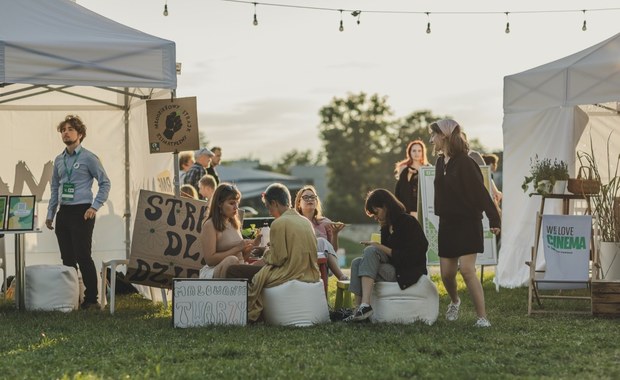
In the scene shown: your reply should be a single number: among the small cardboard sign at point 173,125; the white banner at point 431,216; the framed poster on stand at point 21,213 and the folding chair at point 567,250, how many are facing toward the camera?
4

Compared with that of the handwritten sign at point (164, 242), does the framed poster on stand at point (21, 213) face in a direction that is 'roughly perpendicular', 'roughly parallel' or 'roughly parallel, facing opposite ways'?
roughly parallel

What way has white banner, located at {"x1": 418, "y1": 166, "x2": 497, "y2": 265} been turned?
toward the camera

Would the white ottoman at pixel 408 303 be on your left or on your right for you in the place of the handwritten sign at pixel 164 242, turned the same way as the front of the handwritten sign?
on your left

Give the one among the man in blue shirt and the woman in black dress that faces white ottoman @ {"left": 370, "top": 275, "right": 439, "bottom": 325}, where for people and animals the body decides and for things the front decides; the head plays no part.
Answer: the woman in black dress

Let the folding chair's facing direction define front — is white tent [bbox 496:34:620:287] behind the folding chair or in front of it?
behind

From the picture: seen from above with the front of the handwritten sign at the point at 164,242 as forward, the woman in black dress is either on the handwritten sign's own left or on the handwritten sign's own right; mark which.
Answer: on the handwritten sign's own left

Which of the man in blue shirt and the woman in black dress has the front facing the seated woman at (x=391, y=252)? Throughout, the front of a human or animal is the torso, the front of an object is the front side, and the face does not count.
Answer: the woman in black dress

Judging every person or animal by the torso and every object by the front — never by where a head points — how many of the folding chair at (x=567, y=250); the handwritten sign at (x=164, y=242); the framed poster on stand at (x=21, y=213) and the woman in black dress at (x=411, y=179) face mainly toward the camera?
4

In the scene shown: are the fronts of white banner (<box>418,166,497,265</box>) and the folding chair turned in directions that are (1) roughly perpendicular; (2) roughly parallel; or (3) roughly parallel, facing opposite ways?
roughly parallel

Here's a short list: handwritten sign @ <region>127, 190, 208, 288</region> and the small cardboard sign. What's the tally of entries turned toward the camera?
2

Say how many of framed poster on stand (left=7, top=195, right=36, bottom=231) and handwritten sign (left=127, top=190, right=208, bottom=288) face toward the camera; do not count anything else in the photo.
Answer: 2

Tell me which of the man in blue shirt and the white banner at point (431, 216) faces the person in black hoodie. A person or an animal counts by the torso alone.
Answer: the white banner

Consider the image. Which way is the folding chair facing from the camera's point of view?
toward the camera
